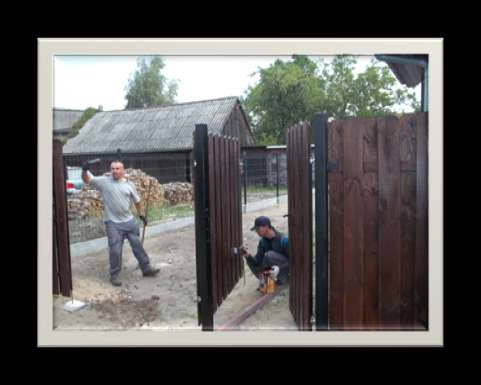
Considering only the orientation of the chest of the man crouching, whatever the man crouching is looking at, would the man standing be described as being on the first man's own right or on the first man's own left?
on the first man's own right

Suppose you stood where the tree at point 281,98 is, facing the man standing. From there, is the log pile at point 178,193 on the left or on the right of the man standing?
right

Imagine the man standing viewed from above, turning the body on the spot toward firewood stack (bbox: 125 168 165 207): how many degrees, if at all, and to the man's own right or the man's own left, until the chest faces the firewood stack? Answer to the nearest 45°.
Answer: approximately 180°

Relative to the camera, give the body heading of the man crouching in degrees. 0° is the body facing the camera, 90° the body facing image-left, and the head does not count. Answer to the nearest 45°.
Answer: approximately 45°

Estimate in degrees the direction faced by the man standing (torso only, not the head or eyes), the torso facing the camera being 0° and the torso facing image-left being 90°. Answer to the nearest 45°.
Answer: approximately 0°

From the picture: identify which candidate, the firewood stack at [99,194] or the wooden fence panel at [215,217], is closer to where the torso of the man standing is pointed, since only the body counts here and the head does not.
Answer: the wooden fence panel

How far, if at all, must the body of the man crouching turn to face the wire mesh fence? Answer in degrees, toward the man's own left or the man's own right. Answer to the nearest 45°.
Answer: approximately 90° to the man's own right
